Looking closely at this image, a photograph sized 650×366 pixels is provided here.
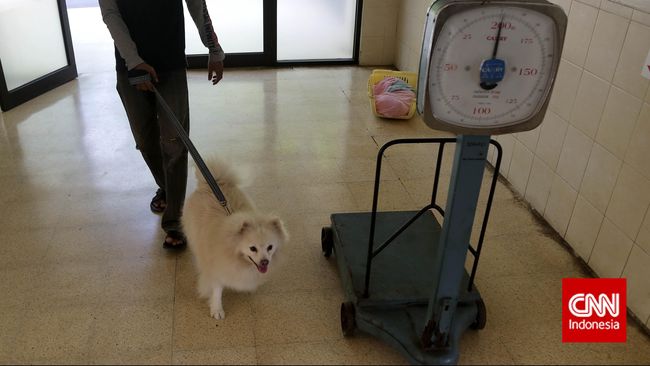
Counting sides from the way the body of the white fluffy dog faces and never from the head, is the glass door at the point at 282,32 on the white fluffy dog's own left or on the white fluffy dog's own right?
on the white fluffy dog's own left

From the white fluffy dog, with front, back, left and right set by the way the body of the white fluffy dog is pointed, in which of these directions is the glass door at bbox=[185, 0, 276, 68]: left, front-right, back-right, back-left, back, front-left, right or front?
back-left

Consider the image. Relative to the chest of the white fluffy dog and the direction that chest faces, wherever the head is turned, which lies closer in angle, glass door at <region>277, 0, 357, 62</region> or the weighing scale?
the weighing scale

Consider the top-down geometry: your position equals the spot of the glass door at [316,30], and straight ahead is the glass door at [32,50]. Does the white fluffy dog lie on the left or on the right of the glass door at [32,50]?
left

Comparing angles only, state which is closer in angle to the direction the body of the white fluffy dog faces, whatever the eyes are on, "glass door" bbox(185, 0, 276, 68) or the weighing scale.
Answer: the weighing scale

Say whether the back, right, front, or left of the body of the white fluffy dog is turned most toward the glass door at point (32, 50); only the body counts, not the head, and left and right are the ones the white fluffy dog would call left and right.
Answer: back

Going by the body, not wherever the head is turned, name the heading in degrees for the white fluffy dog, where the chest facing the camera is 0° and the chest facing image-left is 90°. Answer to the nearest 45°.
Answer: approximately 315°

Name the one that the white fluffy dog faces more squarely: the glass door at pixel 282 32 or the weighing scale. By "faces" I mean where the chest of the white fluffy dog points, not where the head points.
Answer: the weighing scale

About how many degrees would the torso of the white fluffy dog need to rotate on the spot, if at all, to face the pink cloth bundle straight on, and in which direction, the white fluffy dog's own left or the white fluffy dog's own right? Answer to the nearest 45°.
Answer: approximately 90° to the white fluffy dog's own left
